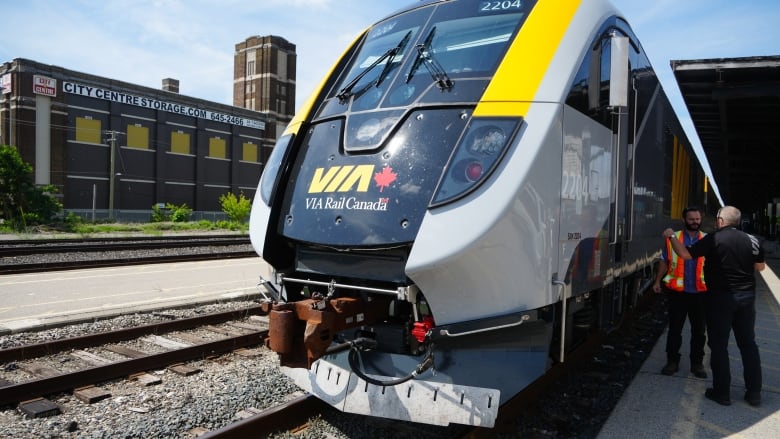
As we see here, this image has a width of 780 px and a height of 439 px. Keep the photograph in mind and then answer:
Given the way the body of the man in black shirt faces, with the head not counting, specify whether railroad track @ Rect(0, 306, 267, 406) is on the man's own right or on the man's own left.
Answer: on the man's own left

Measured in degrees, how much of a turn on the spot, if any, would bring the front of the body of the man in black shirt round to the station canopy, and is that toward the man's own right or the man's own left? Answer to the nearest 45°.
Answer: approximately 45° to the man's own right

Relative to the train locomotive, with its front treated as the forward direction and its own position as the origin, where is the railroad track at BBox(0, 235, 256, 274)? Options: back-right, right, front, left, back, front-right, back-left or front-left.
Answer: right

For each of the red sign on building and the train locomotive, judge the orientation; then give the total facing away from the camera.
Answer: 0

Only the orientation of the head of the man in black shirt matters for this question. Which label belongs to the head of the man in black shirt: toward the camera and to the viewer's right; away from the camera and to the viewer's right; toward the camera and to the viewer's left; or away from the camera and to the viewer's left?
away from the camera and to the viewer's left

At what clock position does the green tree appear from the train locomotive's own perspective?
The green tree is roughly at 3 o'clock from the train locomotive.

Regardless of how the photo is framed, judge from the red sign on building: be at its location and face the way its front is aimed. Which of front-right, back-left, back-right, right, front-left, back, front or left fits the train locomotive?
front-right

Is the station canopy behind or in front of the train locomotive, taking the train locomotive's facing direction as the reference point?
behind

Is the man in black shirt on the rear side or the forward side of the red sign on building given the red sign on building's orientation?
on the forward side

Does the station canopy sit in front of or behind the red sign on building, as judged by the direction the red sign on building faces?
in front

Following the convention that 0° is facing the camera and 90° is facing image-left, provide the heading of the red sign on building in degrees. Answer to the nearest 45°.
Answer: approximately 315°

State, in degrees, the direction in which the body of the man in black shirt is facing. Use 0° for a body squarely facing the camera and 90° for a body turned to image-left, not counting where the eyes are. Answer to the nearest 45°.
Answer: approximately 135°

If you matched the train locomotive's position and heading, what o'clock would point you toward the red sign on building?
The red sign on building is roughly at 3 o'clock from the train locomotive.

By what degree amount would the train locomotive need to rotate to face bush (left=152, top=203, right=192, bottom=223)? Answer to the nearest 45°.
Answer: approximately 90° to its right

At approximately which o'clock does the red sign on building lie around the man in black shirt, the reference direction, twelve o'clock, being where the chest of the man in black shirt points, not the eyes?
The red sign on building is roughly at 11 o'clock from the man in black shirt.
